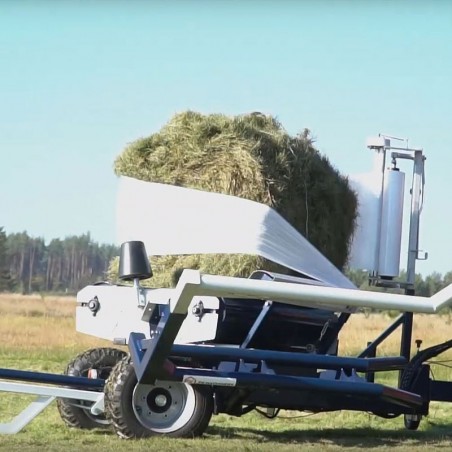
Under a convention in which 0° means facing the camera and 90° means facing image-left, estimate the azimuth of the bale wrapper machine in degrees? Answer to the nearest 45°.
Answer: approximately 225°
